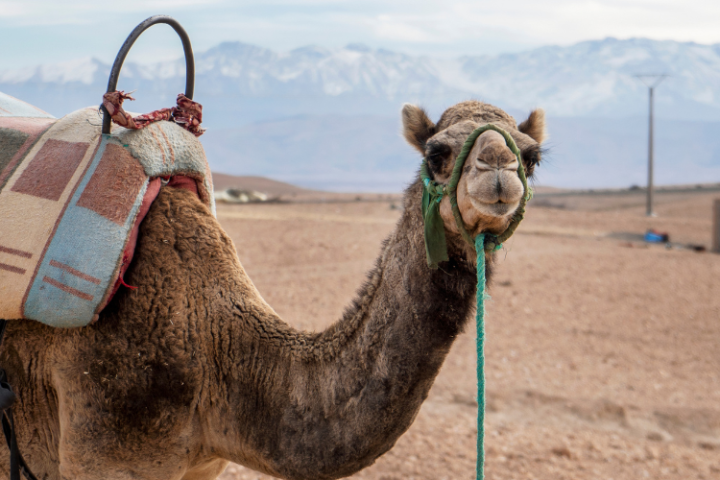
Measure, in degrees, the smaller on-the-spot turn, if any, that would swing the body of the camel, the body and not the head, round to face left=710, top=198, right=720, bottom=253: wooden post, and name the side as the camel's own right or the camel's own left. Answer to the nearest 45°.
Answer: approximately 45° to the camel's own left

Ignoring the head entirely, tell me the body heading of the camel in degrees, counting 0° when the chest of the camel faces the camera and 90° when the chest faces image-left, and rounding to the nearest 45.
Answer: approximately 270°
